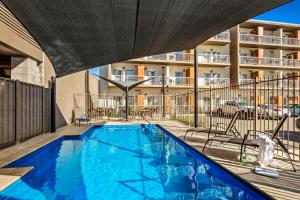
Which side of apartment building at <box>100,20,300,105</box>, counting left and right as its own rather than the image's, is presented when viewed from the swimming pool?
front

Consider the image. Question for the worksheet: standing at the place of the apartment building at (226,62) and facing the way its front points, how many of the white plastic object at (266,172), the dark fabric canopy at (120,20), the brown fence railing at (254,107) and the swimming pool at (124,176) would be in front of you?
4

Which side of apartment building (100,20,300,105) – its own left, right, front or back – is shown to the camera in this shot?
front

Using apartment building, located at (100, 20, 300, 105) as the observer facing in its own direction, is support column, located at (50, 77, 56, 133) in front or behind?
in front

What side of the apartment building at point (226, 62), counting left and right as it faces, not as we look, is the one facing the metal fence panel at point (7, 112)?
front

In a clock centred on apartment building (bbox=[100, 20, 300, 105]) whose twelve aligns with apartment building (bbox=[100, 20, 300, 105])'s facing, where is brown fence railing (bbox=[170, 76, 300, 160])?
The brown fence railing is roughly at 12 o'clock from the apartment building.

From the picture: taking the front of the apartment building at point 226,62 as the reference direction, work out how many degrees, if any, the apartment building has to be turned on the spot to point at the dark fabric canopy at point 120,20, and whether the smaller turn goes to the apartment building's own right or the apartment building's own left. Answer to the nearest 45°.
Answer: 0° — it already faces it

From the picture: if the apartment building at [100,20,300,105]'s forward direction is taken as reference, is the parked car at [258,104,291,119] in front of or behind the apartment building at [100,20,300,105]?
in front

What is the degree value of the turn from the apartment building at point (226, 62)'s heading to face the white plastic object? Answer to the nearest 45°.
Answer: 0° — it already faces it
